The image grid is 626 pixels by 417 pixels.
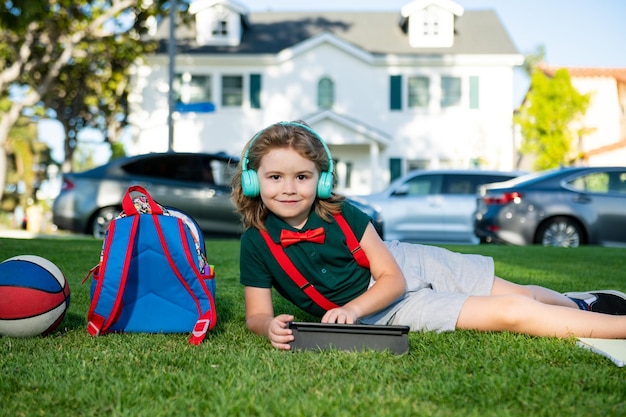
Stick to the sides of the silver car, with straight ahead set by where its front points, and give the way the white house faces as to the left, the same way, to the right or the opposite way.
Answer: to the left

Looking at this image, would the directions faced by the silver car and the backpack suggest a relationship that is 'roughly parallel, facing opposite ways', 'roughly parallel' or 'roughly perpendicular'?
roughly perpendicular

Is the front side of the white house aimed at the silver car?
yes

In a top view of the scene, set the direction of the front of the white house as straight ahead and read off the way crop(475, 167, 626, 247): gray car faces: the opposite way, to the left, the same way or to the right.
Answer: to the left

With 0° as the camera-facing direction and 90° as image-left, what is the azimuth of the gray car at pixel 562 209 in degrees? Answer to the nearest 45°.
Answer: approximately 270°

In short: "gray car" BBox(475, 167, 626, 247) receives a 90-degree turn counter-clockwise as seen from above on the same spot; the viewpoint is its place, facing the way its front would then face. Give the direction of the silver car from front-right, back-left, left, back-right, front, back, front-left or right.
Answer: front-left

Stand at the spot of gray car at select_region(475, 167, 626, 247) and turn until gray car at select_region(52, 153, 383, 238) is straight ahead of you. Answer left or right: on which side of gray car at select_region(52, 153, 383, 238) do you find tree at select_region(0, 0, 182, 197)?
right

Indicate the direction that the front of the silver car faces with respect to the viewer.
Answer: facing to the left of the viewer

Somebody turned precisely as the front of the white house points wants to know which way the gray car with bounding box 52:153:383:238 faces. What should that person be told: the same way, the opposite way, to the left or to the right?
to the left

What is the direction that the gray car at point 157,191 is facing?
to the viewer's right
